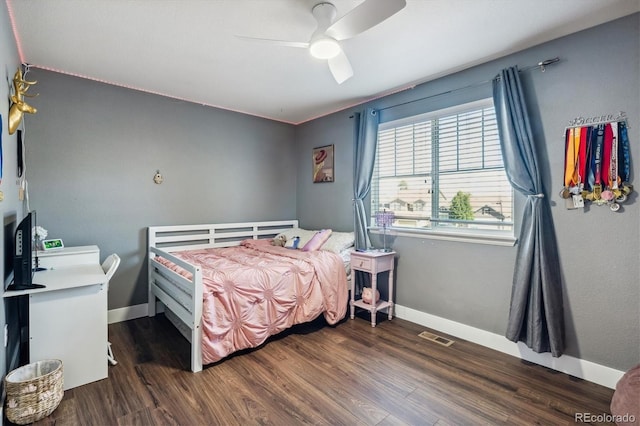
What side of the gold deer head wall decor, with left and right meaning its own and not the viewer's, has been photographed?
right

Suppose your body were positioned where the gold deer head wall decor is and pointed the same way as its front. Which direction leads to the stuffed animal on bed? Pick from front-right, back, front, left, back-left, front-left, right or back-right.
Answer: front

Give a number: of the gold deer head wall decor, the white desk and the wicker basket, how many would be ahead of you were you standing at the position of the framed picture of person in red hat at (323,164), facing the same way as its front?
3

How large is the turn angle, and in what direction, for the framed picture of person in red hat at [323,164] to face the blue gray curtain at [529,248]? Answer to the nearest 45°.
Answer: approximately 90° to its left

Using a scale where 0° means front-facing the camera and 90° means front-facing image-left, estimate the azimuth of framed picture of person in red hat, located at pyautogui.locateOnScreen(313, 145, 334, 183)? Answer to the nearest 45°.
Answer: approximately 45°

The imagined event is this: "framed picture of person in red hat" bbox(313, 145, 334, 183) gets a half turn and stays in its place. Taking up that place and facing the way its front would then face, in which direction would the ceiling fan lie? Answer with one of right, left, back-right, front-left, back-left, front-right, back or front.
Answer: back-right

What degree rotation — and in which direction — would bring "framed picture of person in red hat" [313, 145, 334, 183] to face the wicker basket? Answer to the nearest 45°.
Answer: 0° — it already faces it

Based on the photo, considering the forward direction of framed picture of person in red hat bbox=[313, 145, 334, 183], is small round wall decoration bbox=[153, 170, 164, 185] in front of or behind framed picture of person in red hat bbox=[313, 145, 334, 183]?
in front

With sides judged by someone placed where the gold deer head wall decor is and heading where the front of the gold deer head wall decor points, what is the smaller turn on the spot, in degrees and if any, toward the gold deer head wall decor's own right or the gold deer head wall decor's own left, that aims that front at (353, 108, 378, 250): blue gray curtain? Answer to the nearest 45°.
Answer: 0° — it already faces it

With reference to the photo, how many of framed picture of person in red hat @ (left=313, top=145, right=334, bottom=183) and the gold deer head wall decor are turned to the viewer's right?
1

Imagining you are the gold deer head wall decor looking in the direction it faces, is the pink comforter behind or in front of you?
in front

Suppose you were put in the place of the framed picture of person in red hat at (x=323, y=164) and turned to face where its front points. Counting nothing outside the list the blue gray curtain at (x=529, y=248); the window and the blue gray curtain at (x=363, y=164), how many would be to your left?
3
